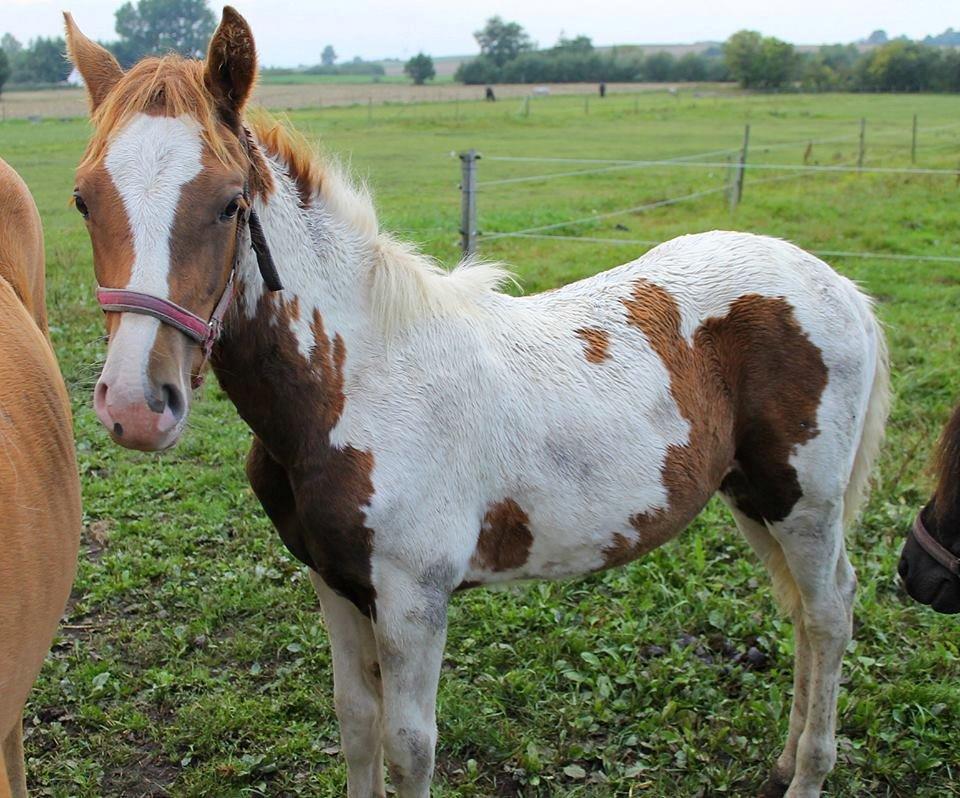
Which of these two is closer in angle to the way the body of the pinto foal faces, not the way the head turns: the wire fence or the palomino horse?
the palomino horse

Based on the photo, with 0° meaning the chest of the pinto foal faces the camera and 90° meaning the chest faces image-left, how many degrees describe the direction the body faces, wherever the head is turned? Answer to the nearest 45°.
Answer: approximately 45°

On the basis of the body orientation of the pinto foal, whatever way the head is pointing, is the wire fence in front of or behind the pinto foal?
behind
